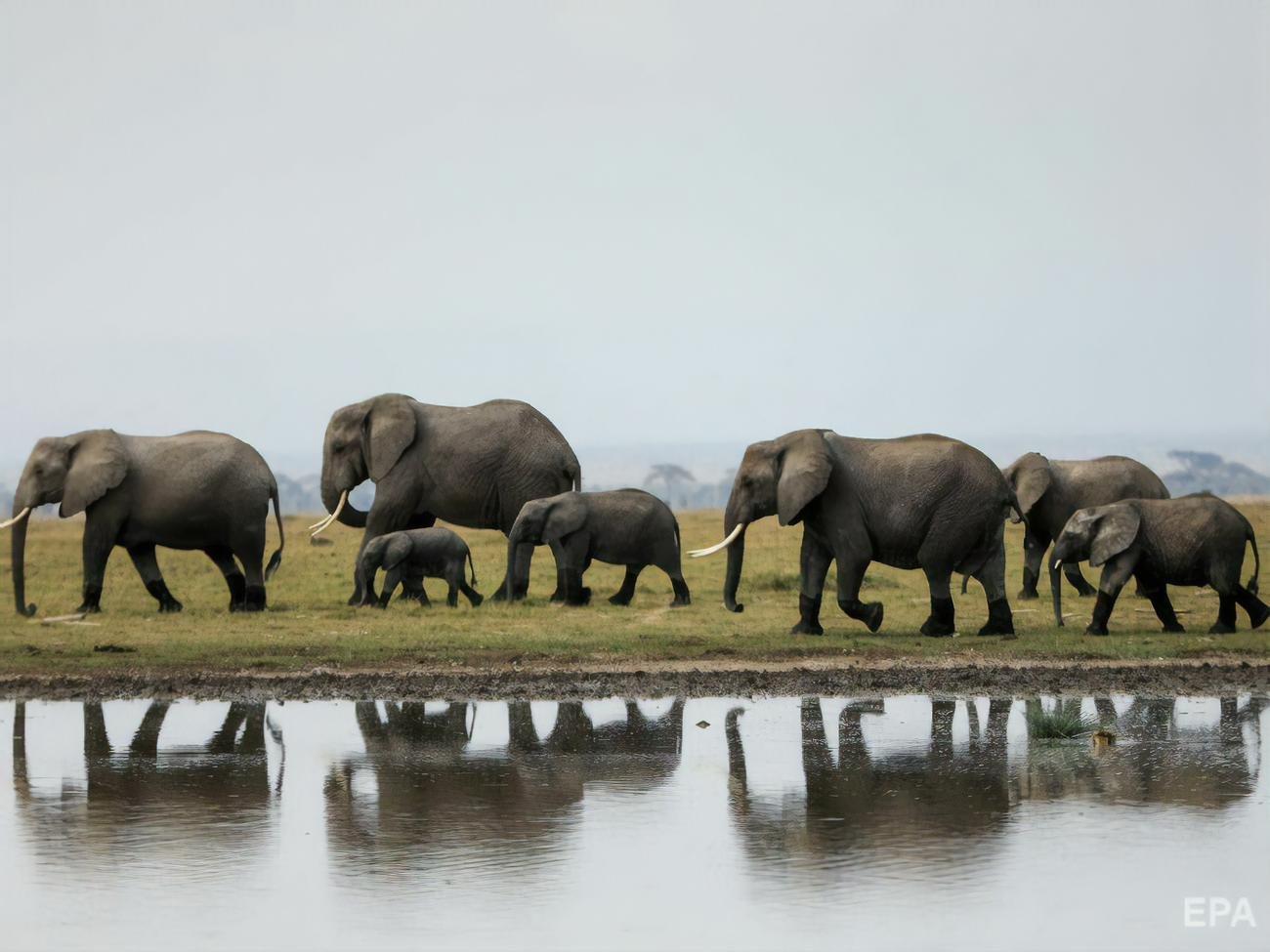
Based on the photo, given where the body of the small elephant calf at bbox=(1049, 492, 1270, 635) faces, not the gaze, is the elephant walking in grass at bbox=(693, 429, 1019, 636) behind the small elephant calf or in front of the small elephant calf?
in front

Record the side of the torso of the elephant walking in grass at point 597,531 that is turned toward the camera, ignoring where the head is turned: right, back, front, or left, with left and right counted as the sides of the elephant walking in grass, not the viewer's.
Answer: left

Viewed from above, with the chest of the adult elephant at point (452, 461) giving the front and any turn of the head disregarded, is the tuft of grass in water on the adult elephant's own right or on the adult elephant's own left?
on the adult elephant's own left

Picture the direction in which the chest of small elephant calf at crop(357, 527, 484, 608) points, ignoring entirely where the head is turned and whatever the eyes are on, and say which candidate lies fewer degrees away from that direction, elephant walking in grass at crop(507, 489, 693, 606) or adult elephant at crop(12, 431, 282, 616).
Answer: the adult elephant

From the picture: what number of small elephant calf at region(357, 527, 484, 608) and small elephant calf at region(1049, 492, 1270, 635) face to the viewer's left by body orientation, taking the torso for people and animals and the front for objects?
2

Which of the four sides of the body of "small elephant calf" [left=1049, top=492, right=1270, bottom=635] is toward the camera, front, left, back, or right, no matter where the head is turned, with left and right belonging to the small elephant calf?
left

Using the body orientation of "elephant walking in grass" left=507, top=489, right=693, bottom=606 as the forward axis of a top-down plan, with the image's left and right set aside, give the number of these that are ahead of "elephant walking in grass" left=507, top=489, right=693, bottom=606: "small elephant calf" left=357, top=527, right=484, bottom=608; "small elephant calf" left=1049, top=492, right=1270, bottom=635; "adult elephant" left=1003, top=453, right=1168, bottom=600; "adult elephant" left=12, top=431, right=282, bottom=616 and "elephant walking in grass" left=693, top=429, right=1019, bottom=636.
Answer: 2

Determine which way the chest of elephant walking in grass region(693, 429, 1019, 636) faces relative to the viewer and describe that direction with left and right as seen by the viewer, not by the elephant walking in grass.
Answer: facing to the left of the viewer

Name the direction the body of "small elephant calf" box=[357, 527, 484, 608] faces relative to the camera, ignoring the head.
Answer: to the viewer's left

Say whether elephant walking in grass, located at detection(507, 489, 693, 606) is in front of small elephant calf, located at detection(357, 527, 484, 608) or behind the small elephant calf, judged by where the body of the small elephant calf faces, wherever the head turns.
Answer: behind

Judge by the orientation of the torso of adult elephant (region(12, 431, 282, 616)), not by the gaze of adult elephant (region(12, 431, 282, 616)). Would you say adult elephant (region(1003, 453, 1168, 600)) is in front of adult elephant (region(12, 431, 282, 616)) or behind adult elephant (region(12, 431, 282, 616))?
behind

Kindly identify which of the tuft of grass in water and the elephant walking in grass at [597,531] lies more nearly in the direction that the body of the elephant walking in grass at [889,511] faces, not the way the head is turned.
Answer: the elephant walking in grass

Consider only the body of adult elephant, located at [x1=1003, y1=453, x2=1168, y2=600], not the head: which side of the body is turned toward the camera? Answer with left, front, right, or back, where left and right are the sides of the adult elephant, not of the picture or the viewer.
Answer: left

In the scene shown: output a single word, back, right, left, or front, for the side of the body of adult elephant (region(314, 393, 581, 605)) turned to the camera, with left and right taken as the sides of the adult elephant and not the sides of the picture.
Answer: left

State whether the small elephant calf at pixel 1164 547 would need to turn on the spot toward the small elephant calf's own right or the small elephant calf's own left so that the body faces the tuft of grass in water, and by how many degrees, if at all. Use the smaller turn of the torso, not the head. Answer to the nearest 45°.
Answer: approximately 90° to the small elephant calf's own left
